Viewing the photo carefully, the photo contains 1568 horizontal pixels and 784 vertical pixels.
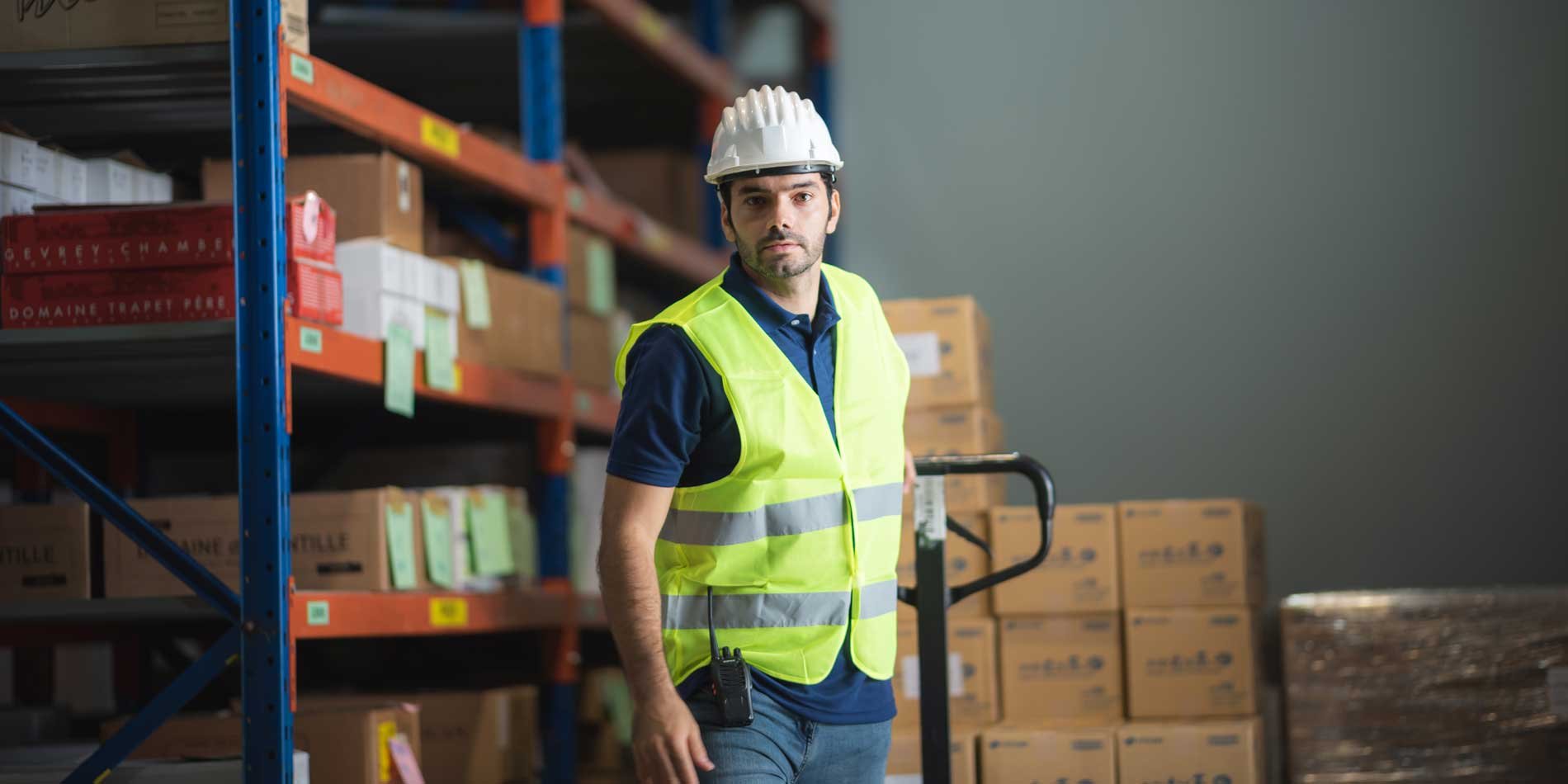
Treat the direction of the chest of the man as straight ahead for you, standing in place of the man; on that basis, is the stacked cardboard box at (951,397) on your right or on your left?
on your left

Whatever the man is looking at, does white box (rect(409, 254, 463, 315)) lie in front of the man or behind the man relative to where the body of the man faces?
behind

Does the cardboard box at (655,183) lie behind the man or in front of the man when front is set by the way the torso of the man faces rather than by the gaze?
behind

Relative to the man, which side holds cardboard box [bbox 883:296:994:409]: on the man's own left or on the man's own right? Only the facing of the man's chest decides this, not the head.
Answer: on the man's own left

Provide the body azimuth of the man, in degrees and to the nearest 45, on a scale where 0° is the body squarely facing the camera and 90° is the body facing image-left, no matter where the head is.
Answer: approximately 315°
